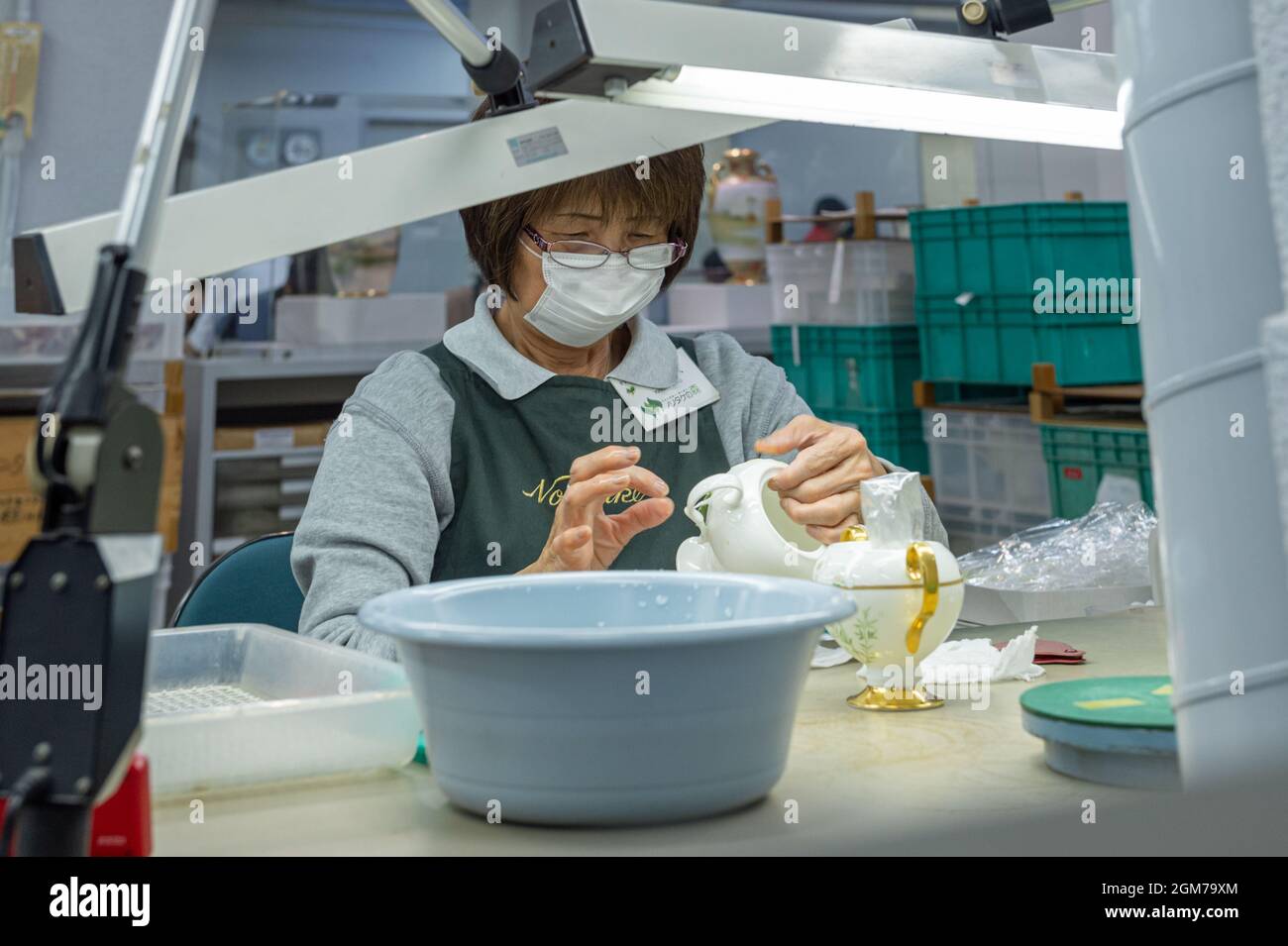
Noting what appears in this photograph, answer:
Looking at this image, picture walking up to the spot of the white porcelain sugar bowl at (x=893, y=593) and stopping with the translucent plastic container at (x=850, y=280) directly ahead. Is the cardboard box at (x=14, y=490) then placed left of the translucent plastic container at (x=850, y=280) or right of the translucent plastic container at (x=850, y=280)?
left

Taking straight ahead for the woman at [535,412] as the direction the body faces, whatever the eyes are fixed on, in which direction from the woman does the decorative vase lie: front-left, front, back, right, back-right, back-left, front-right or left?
back-left

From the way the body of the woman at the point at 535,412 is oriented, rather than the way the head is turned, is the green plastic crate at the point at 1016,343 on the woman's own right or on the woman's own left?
on the woman's own left

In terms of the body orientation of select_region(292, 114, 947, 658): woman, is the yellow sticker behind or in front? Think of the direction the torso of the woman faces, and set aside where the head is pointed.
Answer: in front

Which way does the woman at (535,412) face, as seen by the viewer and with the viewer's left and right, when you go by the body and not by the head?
facing the viewer and to the right of the viewer

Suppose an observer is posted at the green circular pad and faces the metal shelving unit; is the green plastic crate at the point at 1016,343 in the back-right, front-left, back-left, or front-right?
front-right

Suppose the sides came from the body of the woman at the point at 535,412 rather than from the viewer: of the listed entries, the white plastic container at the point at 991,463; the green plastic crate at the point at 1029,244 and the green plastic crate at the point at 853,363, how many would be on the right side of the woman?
0

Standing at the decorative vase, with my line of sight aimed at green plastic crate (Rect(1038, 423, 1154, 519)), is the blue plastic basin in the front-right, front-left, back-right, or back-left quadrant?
front-right

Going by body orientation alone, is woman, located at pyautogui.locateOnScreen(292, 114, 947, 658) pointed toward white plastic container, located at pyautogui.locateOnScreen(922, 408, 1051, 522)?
no

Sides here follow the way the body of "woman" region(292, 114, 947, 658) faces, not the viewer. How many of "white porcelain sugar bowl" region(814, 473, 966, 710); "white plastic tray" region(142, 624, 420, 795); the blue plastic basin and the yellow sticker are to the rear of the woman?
0

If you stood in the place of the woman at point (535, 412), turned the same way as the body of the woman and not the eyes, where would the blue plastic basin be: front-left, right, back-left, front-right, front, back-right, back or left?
front-right

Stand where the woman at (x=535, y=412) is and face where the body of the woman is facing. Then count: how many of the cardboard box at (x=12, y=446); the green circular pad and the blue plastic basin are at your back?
1

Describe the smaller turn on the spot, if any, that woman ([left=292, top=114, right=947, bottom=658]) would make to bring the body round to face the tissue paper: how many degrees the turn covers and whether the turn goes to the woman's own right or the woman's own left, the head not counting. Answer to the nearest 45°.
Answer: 0° — they already face it

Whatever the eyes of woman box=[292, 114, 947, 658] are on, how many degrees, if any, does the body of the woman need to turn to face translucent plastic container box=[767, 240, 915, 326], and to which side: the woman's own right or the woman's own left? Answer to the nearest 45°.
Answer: approximately 135° to the woman's own left

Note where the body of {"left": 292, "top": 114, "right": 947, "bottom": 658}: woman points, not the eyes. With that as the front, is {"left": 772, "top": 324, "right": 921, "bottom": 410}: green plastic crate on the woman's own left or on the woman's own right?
on the woman's own left

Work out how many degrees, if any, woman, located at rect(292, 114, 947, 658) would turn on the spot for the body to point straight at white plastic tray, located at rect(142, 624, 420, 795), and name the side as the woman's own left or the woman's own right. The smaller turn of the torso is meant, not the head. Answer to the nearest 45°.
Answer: approximately 45° to the woman's own right
